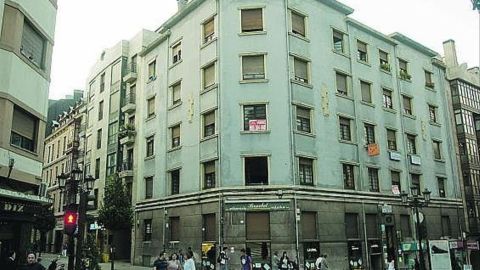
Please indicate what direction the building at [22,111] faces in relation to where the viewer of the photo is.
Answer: facing the viewer and to the right of the viewer

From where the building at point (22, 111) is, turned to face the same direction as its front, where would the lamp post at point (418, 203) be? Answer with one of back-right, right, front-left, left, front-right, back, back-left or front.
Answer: front-left

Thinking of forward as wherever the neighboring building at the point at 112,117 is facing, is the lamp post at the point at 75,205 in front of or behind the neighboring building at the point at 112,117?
in front

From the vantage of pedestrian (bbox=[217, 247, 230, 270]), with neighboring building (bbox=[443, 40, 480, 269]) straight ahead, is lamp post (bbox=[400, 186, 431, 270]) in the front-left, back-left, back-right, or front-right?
front-right

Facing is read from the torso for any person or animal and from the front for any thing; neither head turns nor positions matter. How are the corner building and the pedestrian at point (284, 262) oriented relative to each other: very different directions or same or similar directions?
same or similar directions

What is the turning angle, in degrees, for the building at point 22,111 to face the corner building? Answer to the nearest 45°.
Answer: approximately 90° to its left

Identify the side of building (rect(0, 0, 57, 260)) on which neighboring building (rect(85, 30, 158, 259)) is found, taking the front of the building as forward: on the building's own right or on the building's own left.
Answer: on the building's own left

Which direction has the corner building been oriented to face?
toward the camera

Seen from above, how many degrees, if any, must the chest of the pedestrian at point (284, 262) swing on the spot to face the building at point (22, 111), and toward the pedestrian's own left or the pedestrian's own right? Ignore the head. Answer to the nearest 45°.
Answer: approximately 45° to the pedestrian's own right

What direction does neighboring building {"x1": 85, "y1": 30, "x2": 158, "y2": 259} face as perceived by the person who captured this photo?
facing the viewer and to the left of the viewer

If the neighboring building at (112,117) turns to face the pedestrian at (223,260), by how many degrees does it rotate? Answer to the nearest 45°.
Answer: approximately 45° to its left

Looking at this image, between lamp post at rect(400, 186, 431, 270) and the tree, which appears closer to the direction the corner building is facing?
the lamp post

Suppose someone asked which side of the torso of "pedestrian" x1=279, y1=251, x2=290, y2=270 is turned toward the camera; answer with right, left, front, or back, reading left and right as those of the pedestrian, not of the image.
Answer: front

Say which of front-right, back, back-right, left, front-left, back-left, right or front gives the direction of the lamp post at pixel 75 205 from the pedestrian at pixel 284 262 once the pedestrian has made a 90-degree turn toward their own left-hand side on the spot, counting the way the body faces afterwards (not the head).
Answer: back-right

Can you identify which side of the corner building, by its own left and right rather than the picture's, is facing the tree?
right
